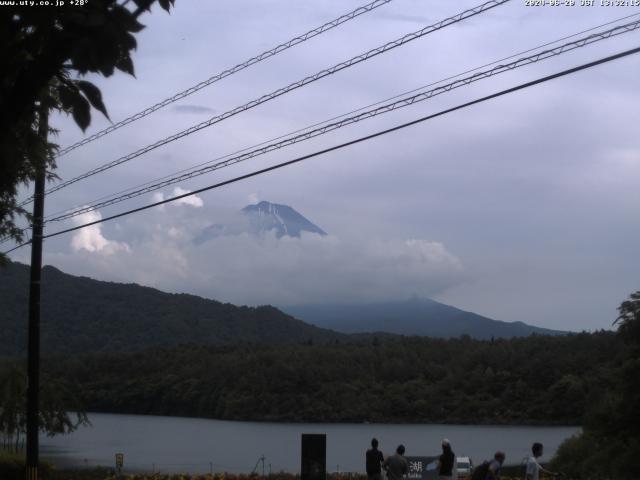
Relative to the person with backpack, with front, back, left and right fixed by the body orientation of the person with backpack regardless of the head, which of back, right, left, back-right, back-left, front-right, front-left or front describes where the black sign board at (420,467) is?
left

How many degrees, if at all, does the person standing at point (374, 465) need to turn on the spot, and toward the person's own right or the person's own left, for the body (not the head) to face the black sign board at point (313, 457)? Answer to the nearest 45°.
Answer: approximately 135° to the person's own left

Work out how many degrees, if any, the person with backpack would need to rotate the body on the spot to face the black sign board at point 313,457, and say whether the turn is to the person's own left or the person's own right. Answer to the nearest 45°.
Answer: approximately 135° to the person's own left

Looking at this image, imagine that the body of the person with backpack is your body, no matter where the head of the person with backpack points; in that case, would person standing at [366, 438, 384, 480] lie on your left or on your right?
on your left

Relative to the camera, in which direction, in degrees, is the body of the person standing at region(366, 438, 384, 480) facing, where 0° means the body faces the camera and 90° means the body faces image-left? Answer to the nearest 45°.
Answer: approximately 180°
